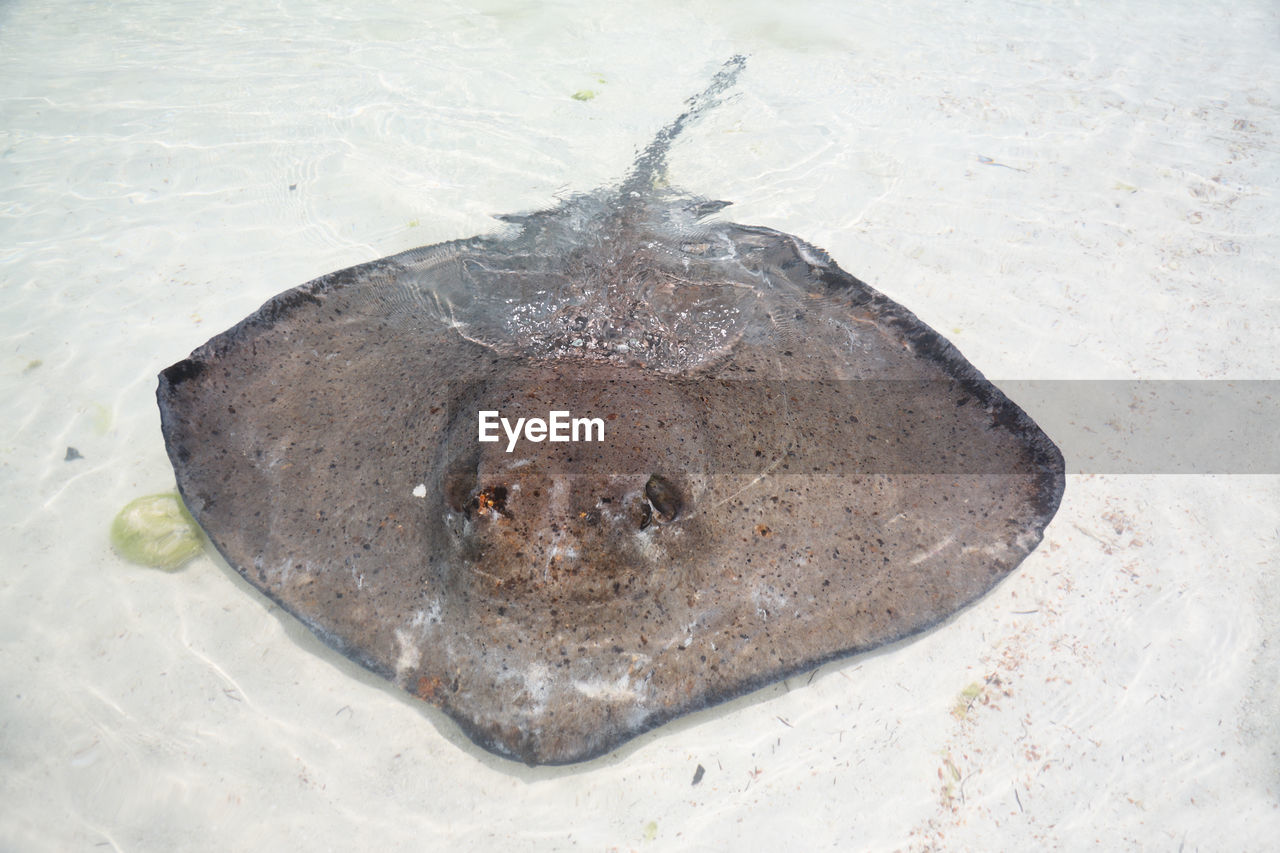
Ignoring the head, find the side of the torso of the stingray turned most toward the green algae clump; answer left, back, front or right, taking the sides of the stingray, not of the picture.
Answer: right

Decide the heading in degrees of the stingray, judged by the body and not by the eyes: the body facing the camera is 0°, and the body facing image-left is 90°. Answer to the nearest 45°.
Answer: approximately 0°
